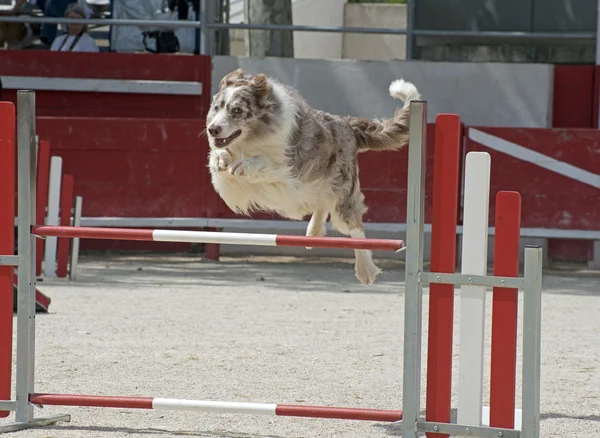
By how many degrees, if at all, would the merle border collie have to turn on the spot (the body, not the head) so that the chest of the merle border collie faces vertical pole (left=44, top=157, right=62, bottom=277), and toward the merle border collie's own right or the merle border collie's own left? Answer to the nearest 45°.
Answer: approximately 90° to the merle border collie's own right

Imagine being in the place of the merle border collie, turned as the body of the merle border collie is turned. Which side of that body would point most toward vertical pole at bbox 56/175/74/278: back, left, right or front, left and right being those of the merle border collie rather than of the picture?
right

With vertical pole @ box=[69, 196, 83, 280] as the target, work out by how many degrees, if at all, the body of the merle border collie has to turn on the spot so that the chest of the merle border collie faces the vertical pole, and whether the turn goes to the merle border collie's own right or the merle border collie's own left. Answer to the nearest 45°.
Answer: approximately 90° to the merle border collie's own right

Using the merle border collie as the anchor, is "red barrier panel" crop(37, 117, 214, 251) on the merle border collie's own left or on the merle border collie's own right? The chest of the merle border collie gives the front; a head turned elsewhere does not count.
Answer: on the merle border collie's own right

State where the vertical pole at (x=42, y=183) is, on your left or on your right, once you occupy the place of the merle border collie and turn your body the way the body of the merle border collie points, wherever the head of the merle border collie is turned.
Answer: on your right

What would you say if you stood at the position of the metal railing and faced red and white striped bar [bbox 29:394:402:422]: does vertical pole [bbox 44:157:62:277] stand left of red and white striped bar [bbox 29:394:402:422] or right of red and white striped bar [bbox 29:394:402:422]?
right

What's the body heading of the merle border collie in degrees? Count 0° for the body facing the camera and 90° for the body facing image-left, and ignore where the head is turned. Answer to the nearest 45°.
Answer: approximately 45°
